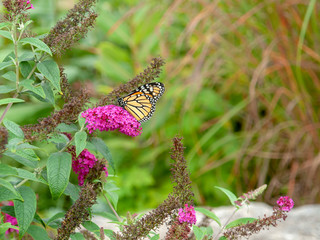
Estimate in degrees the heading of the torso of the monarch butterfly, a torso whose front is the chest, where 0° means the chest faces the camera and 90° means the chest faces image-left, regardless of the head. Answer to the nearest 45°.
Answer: approximately 90°
